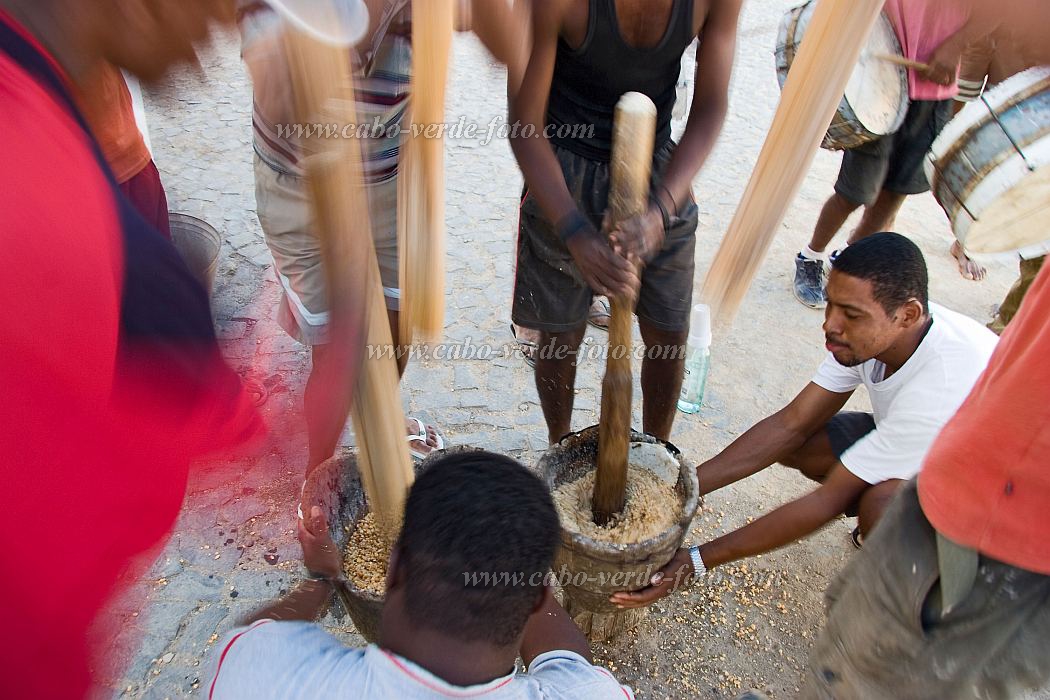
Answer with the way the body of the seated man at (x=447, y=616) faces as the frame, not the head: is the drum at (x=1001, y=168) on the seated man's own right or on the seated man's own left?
on the seated man's own right

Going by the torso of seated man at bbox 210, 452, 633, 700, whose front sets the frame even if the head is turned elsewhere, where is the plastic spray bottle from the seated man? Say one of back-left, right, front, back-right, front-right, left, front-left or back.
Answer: front-right

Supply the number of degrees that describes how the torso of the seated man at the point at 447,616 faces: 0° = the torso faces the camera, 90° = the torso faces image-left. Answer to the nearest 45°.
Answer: approximately 180°

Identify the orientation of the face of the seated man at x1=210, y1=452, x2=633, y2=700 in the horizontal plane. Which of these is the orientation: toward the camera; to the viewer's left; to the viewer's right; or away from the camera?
away from the camera

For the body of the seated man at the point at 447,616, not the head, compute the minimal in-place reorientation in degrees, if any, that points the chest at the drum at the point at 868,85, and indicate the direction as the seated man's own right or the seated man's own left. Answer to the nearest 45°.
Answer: approximately 45° to the seated man's own right

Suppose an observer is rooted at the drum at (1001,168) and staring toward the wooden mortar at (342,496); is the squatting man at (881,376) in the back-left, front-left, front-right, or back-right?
front-left

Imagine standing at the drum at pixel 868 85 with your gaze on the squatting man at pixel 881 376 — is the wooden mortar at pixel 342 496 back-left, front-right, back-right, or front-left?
front-right
